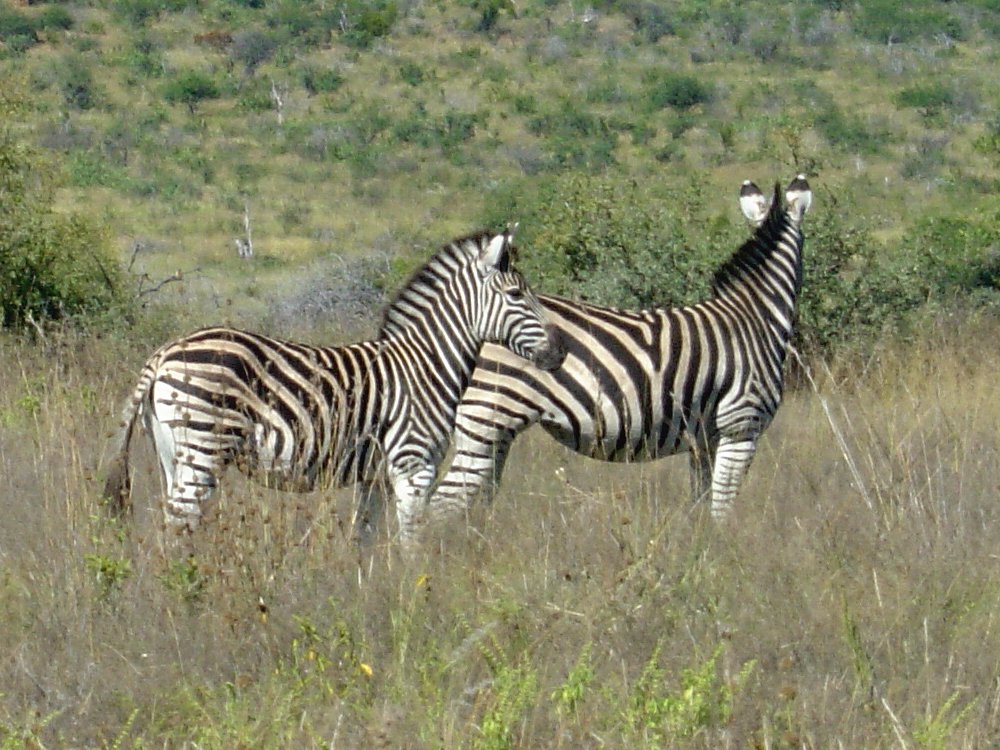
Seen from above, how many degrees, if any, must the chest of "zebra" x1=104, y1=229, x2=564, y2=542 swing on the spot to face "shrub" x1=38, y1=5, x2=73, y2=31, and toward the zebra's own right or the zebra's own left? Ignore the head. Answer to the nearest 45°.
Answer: approximately 90° to the zebra's own left

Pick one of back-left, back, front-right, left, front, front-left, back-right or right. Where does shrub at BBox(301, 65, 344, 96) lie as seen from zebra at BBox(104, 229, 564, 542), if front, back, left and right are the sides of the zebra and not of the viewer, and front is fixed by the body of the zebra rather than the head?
left

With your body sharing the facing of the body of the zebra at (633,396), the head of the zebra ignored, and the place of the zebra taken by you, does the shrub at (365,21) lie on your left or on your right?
on your left

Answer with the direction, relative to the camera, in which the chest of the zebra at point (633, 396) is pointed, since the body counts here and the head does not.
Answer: to the viewer's right

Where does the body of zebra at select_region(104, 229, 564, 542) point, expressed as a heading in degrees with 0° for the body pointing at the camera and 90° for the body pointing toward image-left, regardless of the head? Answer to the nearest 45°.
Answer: approximately 270°

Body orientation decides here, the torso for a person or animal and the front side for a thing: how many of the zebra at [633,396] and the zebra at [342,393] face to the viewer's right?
2

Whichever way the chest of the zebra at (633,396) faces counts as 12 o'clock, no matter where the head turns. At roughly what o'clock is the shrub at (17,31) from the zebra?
The shrub is roughly at 8 o'clock from the zebra.
